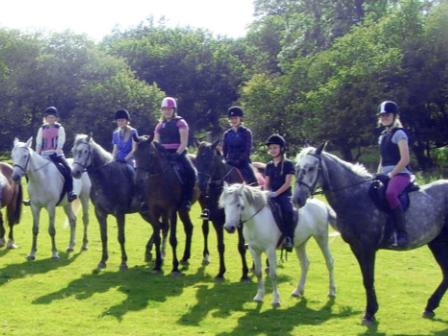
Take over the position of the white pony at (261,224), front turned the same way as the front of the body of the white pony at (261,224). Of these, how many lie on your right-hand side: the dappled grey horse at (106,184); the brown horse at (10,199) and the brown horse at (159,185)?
3

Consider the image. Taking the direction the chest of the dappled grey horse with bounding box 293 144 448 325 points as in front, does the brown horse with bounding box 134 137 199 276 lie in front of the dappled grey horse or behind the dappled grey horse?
in front

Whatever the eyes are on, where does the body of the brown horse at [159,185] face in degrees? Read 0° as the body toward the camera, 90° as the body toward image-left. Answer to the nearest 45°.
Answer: approximately 45°

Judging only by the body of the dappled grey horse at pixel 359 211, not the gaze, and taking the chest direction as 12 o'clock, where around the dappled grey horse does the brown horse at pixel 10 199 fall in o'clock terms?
The brown horse is roughly at 1 o'clock from the dappled grey horse.

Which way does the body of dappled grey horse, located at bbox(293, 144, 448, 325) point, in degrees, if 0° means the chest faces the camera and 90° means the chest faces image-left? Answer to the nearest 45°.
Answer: approximately 90°

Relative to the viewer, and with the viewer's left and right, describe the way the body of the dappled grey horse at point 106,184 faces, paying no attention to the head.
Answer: facing the viewer and to the left of the viewer

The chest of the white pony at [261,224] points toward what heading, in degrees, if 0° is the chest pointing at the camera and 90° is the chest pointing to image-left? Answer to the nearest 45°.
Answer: approximately 45°

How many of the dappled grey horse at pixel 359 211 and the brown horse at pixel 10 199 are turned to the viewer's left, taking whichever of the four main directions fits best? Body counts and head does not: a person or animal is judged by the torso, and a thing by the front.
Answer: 2

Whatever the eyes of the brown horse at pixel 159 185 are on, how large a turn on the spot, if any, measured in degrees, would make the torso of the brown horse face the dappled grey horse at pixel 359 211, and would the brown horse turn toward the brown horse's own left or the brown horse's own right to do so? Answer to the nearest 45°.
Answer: approximately 90° to the brown horse's own left

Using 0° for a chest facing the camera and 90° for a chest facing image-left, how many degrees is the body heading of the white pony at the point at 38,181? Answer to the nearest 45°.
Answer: approximately 45°

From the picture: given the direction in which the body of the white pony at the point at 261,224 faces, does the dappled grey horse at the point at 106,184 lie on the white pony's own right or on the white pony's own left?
on the white pony's own right

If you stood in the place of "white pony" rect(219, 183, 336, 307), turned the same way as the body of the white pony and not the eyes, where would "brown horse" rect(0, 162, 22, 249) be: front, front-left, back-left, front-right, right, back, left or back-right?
right

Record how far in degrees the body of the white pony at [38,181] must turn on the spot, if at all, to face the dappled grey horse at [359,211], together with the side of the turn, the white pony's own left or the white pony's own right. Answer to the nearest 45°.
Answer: approximately 90° to the white pony's own left

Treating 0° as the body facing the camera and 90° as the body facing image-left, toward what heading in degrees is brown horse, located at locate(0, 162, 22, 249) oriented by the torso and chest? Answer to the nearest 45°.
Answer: approximately 90°
